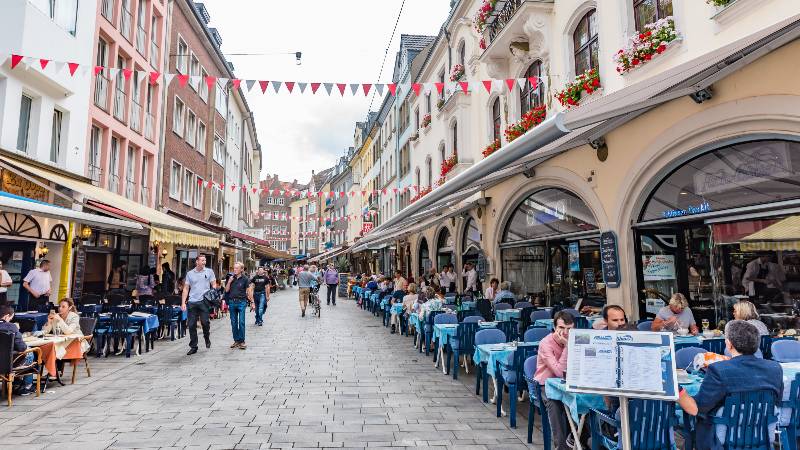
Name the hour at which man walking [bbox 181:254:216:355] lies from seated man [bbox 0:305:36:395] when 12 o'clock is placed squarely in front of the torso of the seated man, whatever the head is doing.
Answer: The man walking is roughly at 11 o'clock from the seated man.

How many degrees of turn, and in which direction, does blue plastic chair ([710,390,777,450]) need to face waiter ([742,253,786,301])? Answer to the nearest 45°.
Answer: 0° — it already faces them

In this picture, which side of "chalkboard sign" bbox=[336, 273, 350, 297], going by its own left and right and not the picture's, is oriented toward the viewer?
front

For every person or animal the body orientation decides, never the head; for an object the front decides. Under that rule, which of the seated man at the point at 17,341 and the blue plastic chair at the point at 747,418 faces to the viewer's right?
the seated man

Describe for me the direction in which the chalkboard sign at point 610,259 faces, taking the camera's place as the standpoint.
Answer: facing the viewer and to the left of the viewer

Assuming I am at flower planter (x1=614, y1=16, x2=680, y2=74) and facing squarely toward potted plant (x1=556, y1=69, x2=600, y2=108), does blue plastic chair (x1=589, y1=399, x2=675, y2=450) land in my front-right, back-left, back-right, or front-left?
back-left

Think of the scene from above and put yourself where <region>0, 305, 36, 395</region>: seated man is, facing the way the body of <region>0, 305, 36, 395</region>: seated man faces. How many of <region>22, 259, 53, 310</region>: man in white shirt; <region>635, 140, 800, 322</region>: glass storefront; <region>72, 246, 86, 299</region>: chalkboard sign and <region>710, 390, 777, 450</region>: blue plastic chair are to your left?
2

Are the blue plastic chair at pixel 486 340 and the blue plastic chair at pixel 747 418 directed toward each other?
no

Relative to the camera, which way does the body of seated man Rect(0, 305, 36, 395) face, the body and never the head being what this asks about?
to the viewer's right

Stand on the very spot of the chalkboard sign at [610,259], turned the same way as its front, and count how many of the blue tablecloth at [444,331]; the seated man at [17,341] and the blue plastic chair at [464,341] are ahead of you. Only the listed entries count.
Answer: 3

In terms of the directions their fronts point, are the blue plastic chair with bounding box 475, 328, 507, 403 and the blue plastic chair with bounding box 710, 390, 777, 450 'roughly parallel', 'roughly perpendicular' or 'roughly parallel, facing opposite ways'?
roughly parallel, facing opposite ways

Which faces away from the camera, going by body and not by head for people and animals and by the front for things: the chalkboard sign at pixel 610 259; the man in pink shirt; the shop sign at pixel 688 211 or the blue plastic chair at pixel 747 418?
the blue plastic chair

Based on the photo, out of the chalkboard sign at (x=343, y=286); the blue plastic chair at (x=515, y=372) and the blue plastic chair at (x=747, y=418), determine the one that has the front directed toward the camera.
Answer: the chalkboard sign

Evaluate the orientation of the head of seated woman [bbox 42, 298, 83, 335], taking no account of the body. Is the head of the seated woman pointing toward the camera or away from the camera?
toward the camera

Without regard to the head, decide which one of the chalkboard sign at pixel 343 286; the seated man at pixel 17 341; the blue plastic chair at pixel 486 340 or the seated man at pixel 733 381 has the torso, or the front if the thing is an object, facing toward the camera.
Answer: the chalkboard sign
